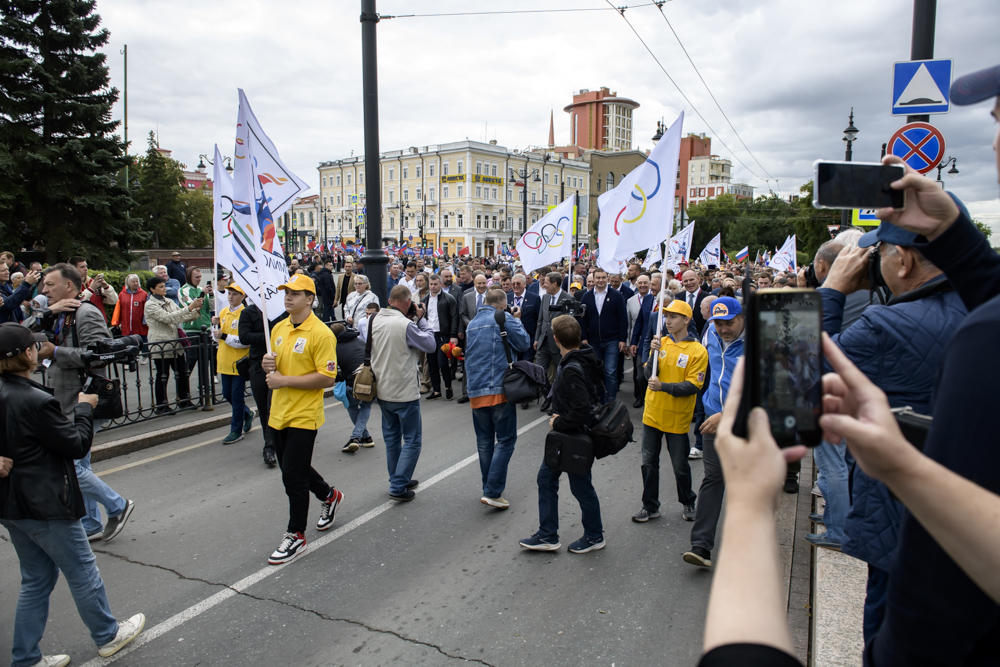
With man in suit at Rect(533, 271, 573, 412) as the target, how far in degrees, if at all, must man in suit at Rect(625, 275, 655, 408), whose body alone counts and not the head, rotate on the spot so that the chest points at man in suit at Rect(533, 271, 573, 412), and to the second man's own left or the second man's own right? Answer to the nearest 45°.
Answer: approximately 90° to the second man's own right

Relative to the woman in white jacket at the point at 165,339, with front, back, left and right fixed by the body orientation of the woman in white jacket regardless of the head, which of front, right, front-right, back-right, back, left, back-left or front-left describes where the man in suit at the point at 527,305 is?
front-left

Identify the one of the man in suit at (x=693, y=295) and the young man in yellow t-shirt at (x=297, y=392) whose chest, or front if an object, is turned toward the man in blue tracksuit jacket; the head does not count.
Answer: the man in suit

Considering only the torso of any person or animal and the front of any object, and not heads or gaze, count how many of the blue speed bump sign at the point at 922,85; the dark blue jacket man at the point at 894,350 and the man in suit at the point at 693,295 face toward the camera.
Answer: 2

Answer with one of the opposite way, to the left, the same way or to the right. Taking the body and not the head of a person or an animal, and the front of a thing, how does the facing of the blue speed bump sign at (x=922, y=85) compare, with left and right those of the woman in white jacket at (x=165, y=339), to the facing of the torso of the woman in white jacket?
to the right

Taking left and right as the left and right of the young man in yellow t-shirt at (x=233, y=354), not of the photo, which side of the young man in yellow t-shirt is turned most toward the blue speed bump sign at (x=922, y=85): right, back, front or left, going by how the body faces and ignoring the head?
left

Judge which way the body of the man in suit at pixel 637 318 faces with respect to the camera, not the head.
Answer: toward the camera

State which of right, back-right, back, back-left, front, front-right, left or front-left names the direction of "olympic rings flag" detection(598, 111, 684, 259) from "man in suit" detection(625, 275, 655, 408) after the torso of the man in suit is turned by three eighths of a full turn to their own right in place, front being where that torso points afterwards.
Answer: back-left

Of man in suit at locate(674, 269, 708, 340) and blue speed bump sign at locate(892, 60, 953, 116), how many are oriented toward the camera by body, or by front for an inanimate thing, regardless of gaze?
2

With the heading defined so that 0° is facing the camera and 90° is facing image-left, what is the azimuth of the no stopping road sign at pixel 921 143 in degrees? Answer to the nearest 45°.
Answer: approximately 0°

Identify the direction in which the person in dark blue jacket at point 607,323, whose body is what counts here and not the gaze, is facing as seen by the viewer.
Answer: toward the camera

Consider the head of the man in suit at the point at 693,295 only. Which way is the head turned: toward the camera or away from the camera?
toward the camera

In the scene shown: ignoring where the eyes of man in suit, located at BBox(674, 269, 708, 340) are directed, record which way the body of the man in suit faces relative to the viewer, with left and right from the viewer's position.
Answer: facing the viewer

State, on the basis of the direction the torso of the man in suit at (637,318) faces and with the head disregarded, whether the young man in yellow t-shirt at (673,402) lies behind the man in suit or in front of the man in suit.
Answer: in front
